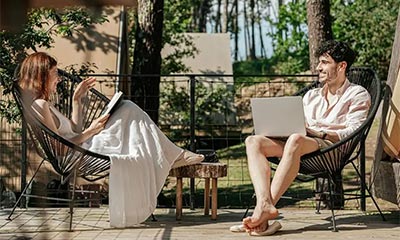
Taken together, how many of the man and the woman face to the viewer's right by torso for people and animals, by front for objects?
1

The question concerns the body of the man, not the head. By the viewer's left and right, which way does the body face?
facing the viewer and to the left of the viewer

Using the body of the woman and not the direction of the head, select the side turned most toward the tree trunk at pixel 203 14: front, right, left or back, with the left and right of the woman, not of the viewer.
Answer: left

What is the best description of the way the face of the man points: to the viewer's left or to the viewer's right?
to the viewer's left

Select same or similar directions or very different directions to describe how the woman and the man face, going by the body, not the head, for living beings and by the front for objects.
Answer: very different directions

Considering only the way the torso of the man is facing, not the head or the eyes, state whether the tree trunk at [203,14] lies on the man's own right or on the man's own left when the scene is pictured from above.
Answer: on the man's own right

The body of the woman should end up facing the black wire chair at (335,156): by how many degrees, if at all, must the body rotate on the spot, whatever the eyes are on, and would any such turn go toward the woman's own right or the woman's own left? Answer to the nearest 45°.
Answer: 0° — they already face it

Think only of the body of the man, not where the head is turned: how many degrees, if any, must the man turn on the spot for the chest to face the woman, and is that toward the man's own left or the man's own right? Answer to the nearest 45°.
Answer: approximately 45° to the man's own right

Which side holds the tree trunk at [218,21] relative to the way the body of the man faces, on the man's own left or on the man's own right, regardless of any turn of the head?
on the man's own right

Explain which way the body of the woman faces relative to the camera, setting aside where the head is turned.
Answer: to the viewer's right

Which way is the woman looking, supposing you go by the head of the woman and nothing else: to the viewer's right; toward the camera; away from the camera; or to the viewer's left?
to the viewer's right

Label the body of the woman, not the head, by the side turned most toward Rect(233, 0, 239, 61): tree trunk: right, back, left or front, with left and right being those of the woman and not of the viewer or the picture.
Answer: left

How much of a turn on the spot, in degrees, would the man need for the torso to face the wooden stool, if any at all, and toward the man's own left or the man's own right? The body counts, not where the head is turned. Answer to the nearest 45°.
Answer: approximately 45° to the man's own right
